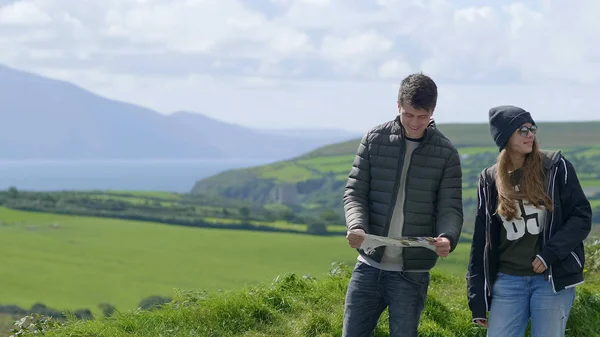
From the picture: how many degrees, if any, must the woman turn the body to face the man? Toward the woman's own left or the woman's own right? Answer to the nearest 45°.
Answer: approximately 90° to the woman's own right

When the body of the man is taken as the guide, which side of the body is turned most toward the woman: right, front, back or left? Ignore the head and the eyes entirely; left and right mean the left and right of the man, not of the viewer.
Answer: left

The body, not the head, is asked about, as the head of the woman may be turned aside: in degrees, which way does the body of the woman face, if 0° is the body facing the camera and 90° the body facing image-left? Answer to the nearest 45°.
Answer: approximately 0°

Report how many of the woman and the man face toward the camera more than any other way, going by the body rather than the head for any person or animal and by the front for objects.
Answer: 2
